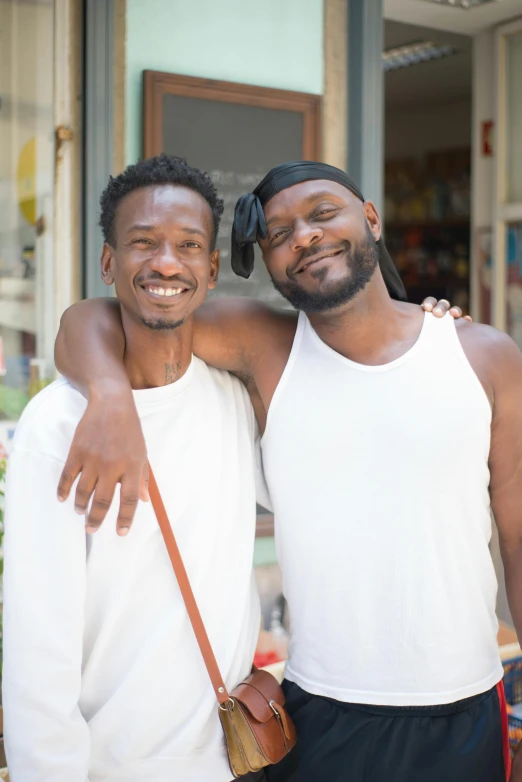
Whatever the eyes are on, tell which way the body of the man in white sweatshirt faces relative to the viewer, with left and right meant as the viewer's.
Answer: facing the viewer and to the right of the viewer

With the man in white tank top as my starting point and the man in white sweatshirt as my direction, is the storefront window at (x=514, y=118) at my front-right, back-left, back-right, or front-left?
back-right

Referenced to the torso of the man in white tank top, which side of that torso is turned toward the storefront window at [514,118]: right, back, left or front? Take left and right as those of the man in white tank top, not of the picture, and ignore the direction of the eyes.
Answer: back

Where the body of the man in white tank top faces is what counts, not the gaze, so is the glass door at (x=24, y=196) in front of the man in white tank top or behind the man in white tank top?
behind

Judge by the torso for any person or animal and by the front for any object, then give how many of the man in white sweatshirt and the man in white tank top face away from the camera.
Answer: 0

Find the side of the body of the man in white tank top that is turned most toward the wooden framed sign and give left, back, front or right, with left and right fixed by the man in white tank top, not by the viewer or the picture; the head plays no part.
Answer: back

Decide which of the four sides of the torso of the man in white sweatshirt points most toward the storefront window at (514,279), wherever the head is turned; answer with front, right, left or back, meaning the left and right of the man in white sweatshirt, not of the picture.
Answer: left

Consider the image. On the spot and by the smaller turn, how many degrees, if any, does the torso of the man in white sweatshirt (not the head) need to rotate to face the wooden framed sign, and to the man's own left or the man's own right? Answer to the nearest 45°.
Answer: approximately 135° to the man's own left

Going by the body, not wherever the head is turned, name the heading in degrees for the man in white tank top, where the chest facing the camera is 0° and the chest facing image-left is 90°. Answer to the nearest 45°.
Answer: approximately 0°
